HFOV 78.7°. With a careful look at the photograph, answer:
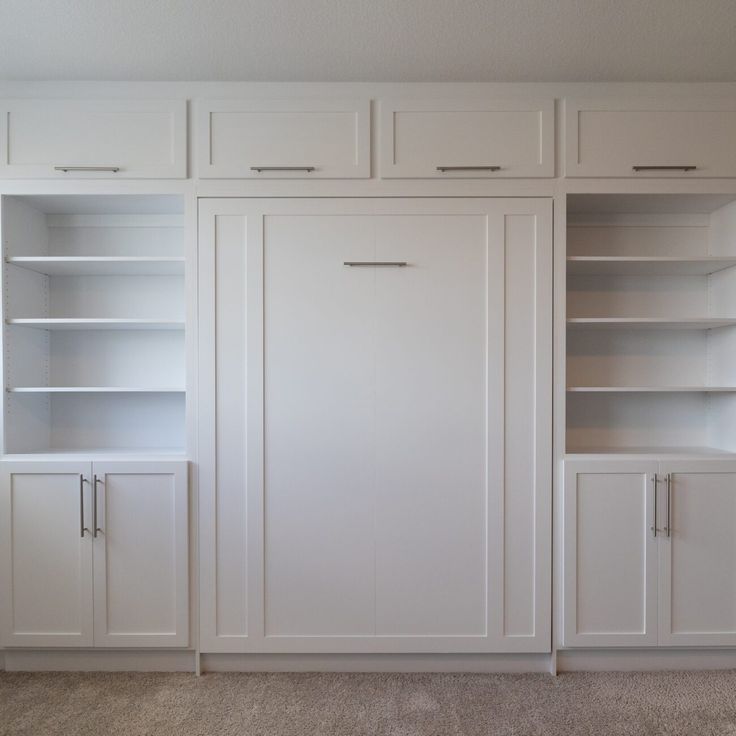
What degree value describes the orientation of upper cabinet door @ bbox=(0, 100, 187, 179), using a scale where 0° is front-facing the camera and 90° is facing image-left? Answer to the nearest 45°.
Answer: approximately 0°

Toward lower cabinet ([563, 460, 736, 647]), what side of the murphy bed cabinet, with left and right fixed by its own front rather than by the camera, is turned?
left

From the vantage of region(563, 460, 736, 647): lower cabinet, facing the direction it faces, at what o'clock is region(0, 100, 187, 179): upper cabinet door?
The upper cabinet door is roughly at 2 o'clock from the lower cabinet.

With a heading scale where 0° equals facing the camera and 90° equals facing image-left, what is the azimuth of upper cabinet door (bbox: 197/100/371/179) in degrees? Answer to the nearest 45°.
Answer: approximately 0°

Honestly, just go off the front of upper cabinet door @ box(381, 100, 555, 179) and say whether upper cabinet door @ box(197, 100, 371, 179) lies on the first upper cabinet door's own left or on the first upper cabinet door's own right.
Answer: on the first upper cabinet door's own right

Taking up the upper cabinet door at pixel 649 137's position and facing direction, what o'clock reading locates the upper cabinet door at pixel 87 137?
the upper cabinet door at pixel 87 137 is roughly at 2 o'clock from the upper cabinet door at pixel 649 137.

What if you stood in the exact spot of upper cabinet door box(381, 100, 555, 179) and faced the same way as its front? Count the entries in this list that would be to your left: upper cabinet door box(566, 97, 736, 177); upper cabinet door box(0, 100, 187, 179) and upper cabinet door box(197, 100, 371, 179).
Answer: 1
